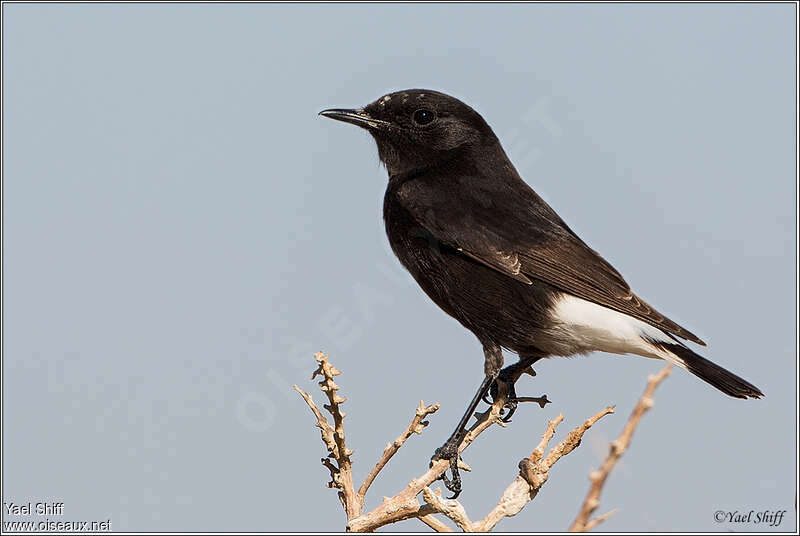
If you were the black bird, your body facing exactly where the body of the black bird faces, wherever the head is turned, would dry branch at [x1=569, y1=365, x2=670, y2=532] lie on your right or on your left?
on your left

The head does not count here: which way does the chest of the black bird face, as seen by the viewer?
to the viewer's left
